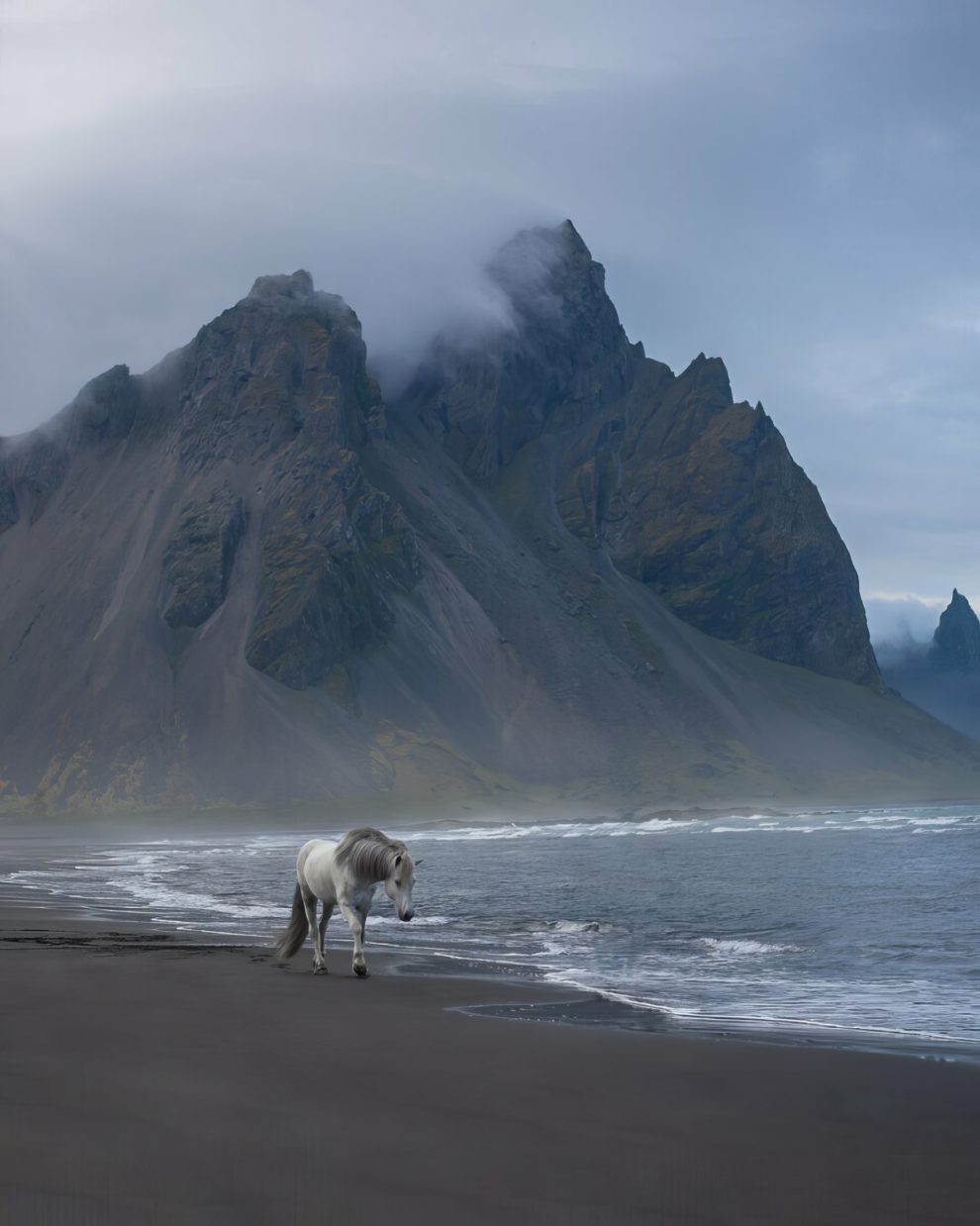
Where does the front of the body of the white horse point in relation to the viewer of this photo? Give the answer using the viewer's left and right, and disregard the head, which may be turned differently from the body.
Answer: facing the viewer and to the right of the viewer
